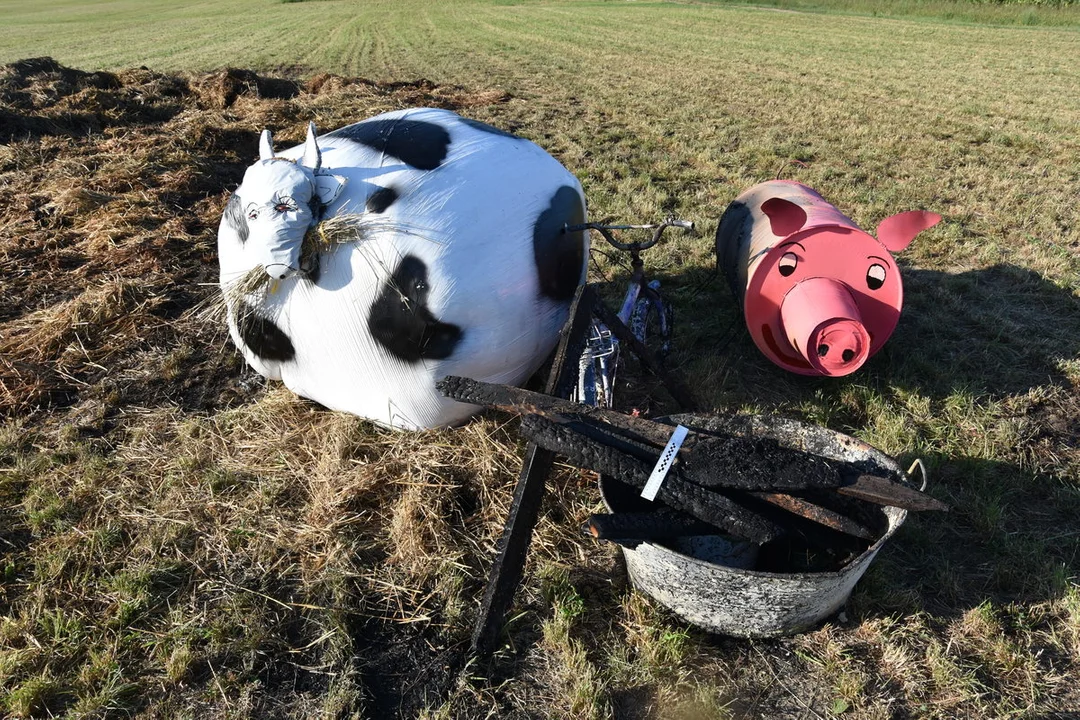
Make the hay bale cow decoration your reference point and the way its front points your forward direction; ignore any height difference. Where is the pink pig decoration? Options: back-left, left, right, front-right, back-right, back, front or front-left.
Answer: back-left

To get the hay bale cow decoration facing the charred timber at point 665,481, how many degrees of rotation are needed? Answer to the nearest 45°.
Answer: approximately 90° to its left

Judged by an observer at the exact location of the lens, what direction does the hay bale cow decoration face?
facing the viewer and to the left of the viewer

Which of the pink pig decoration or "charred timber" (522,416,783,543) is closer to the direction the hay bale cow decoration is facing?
the charred timber

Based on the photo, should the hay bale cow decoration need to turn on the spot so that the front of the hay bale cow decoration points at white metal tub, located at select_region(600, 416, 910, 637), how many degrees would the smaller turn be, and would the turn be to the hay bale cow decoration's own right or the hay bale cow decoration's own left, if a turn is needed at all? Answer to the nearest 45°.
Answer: approximately 90° to the hay bale cow decoration's own left

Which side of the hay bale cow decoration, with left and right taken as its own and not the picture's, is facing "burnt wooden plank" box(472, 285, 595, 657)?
left
